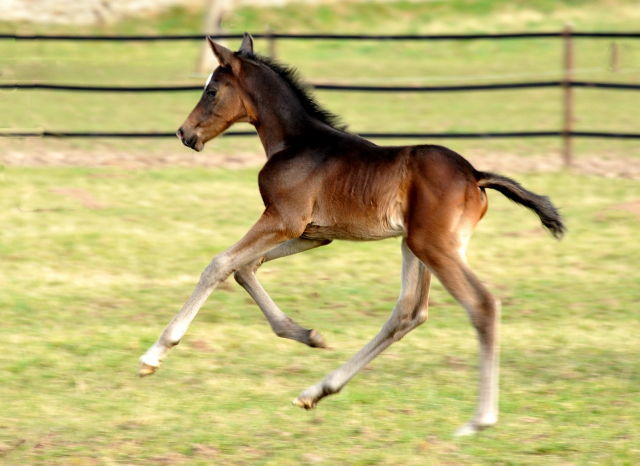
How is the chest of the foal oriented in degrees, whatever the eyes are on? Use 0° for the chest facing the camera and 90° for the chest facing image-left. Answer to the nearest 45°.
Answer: approximately 90°
